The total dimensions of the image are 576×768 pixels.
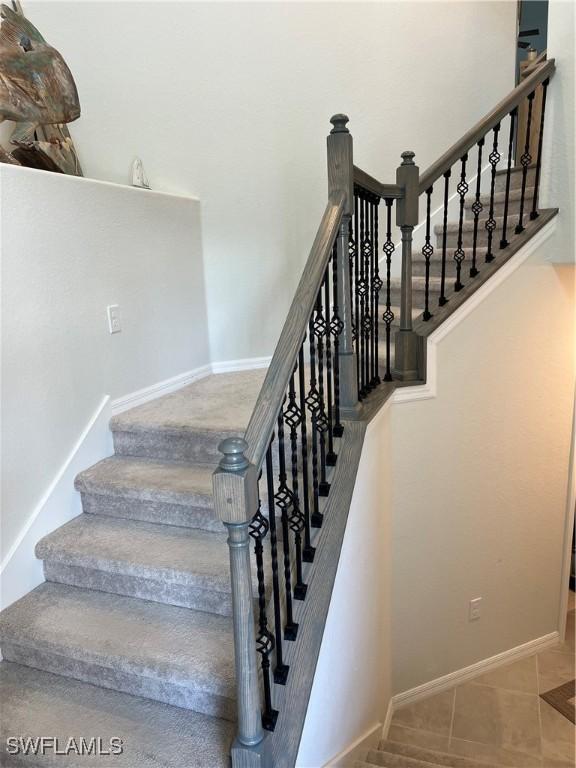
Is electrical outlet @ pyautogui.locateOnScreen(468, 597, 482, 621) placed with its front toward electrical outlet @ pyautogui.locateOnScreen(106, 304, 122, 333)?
no

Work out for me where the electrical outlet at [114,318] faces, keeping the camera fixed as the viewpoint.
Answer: facing the viewer and to the right of the viewer

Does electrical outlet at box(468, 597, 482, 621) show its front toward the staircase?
no

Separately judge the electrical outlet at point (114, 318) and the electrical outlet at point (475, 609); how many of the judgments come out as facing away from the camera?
0

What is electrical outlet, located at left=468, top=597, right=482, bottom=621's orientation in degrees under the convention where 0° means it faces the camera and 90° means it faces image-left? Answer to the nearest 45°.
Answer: approximately 315°

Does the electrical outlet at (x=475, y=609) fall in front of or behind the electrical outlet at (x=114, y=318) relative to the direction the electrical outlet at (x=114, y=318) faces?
in front
